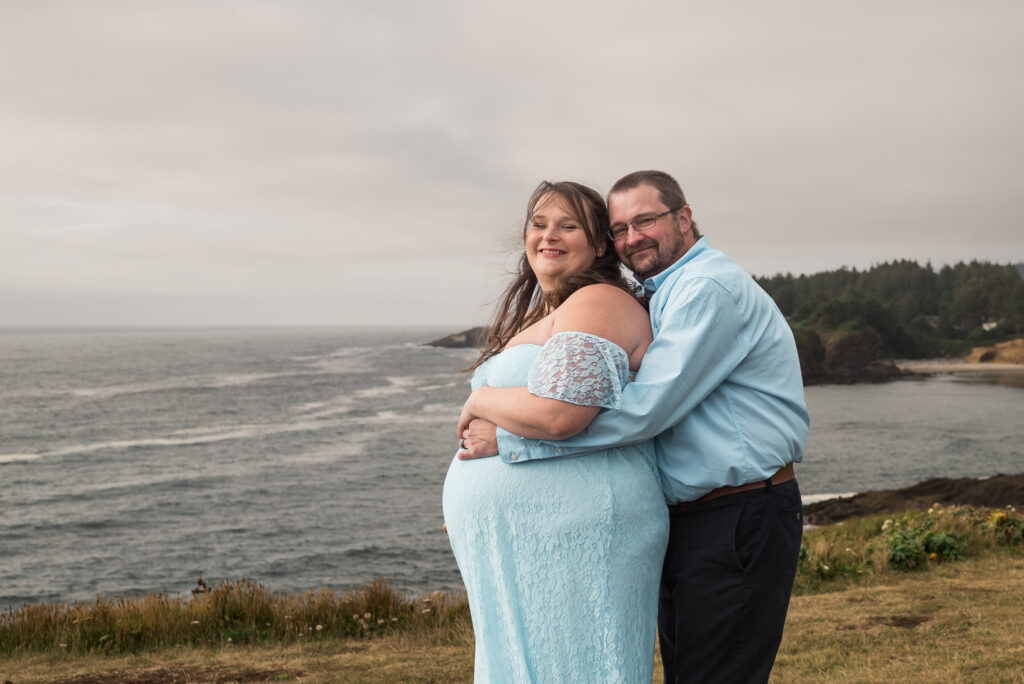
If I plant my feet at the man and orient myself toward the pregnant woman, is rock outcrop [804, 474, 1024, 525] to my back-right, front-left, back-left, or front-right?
back-right

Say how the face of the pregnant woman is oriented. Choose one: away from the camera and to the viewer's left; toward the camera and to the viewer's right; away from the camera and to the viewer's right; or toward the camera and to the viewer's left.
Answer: toward the camera and to the viewer's left

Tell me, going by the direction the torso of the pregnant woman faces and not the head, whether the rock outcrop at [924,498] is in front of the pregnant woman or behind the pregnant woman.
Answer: behind

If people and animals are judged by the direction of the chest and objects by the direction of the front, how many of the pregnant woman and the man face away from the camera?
0

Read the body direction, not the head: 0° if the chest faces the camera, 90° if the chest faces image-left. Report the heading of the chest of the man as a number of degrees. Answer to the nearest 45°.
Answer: approximately 90°
